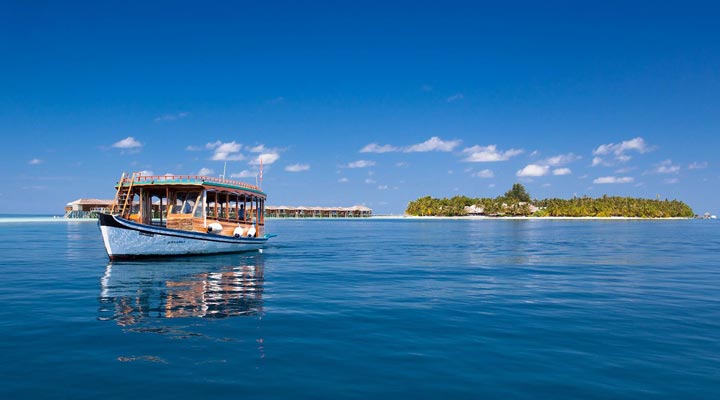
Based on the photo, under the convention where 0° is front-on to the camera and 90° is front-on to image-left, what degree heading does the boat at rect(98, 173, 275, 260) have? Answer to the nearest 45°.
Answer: approximately 45°
